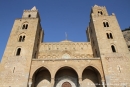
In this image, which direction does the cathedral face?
toward the camera
